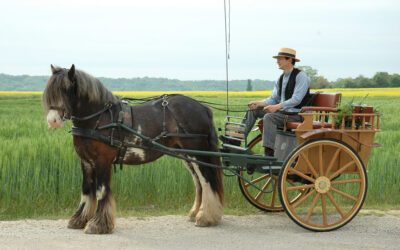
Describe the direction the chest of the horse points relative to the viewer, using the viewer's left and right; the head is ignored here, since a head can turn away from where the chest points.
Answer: facing to the left of the viewer

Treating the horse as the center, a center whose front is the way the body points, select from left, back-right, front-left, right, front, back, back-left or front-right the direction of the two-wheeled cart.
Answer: back

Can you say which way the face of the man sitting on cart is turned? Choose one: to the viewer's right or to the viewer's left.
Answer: to the viewer's left

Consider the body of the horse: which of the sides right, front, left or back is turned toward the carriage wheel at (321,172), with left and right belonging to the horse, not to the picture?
back

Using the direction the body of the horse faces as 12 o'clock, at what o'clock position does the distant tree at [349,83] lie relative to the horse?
The distant tree is roughly at 4 o'clock from the horse.

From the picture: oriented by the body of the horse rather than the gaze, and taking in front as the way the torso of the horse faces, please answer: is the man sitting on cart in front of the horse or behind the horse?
behind
